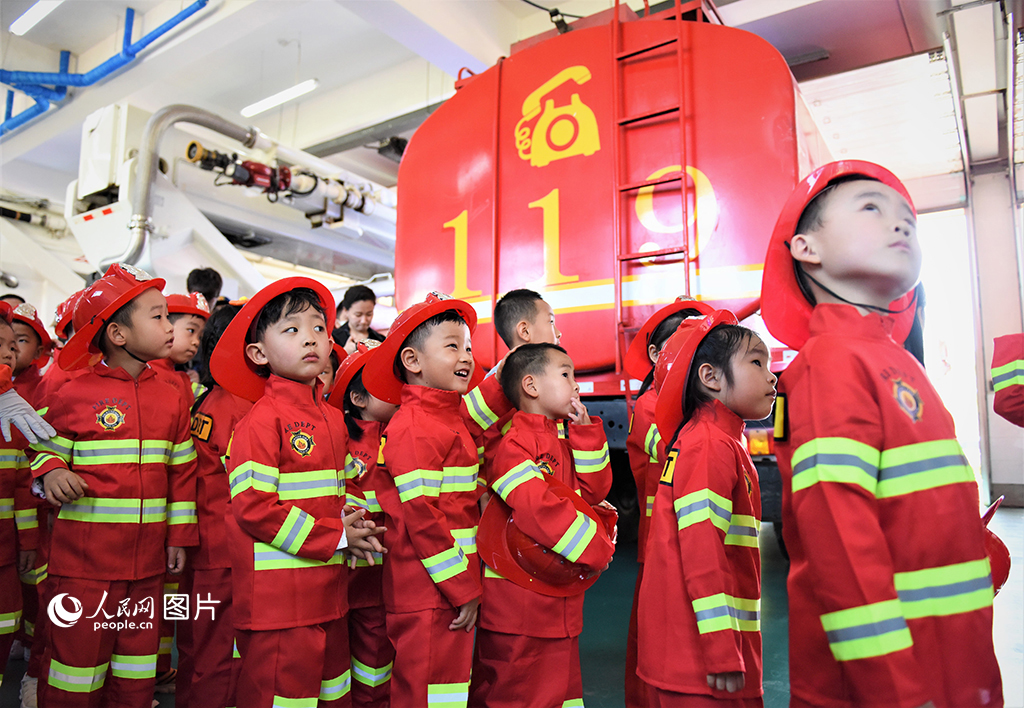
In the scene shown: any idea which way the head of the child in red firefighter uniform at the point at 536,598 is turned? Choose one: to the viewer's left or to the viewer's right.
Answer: to the viewer's right

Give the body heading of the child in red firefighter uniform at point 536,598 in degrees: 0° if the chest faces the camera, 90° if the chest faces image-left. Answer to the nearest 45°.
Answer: approximately 315°

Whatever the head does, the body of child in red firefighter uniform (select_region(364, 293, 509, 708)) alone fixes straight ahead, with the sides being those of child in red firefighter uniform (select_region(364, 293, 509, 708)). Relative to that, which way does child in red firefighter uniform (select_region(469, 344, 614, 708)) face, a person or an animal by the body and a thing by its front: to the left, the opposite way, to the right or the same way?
the same way

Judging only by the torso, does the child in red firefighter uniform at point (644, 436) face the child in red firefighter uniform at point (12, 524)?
no

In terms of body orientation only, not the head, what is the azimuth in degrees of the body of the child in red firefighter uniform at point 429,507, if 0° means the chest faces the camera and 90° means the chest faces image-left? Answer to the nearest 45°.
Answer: approximately 315°

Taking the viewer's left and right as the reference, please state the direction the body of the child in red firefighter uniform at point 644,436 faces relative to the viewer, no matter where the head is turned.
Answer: facing to the right of the viewer

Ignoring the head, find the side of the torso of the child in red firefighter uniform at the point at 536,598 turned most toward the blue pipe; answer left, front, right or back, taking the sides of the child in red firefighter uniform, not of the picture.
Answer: back

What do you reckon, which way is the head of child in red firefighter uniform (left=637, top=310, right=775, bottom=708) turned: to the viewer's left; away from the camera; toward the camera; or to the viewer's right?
to the viewer's right

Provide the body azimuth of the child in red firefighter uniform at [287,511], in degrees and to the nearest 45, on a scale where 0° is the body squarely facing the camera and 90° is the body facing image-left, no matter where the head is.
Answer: approximately 315°

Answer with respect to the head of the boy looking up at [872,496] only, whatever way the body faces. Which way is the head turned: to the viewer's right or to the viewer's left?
to the viewer's right

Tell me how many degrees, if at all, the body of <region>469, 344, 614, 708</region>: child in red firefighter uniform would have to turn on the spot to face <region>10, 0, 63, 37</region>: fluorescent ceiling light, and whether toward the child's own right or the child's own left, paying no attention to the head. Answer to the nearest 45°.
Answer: approximately 180°

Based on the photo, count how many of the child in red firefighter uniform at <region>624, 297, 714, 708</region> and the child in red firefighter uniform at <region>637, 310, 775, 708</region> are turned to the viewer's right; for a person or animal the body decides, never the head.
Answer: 2
